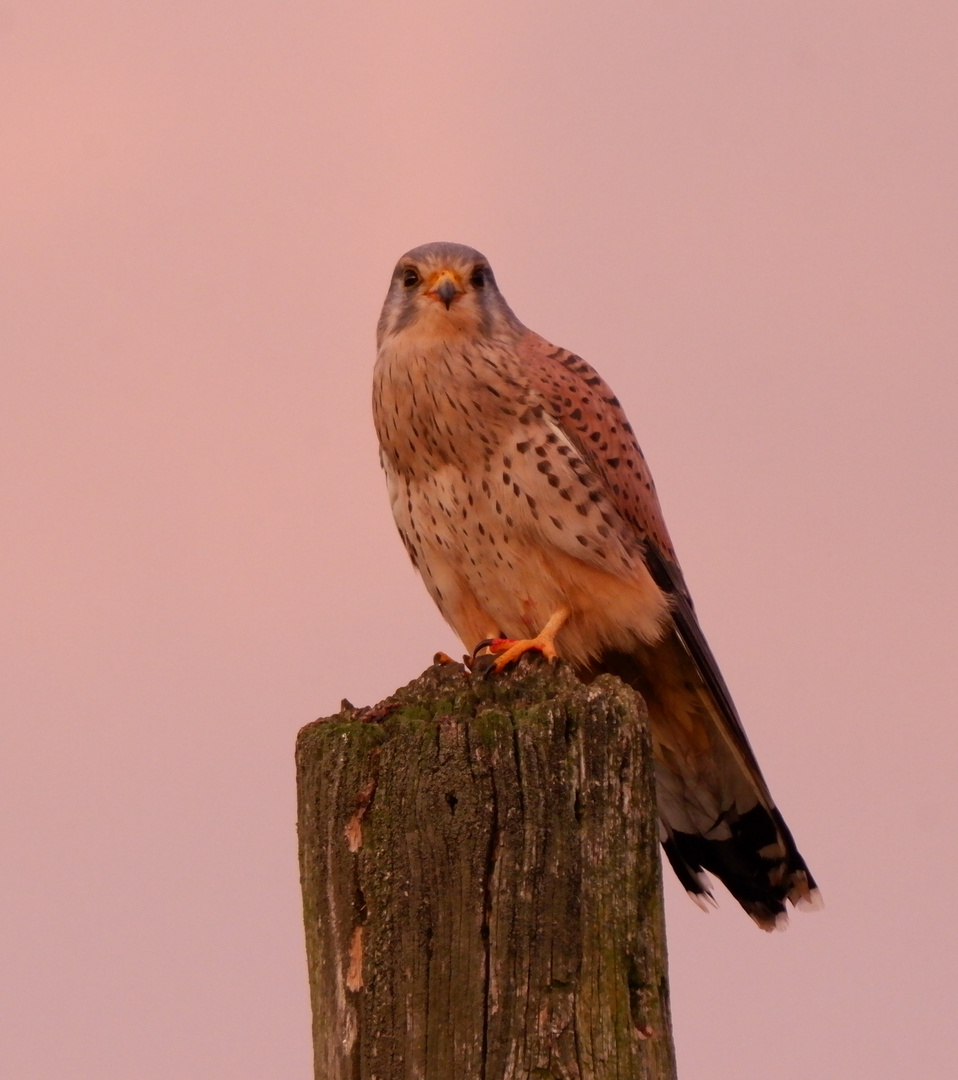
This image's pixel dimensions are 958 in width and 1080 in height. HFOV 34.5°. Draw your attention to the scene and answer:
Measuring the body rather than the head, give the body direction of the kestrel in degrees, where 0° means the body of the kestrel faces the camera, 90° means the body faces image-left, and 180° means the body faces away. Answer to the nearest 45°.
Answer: approximately 45°
